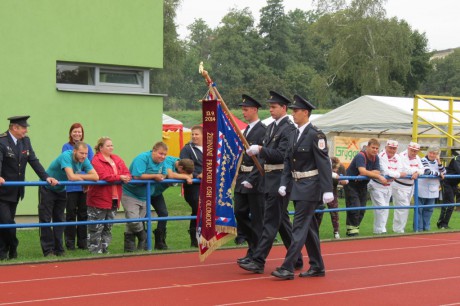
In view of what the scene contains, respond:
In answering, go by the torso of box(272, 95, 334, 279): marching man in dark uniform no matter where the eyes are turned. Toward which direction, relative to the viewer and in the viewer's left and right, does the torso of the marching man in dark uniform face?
facing the viewer and to the left of the viewer

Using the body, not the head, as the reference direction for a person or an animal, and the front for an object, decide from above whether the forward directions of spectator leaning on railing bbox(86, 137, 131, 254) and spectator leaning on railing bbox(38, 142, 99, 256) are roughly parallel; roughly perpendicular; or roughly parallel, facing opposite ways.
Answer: roughly parallel

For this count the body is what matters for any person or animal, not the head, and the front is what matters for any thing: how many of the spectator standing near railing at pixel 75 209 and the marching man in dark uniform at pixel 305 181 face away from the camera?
0

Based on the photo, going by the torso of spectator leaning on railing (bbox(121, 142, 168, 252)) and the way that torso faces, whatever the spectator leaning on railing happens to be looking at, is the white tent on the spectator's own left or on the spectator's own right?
on the spectator's own left

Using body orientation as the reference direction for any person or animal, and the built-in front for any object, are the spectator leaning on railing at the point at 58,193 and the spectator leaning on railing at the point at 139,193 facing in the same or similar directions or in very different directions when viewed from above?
same or similar directions

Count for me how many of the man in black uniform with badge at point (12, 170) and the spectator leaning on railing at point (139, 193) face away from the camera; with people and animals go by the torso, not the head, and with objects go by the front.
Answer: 0

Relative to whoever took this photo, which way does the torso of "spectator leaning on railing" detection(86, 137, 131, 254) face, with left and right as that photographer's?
facing the viewer and to the right of the viewer

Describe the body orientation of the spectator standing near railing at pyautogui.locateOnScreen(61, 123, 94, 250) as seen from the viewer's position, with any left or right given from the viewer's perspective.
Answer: facing the viewer

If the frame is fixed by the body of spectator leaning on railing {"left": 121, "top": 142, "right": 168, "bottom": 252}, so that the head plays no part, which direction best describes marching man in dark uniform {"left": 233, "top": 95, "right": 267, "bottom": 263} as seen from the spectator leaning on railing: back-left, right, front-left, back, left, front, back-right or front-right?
front

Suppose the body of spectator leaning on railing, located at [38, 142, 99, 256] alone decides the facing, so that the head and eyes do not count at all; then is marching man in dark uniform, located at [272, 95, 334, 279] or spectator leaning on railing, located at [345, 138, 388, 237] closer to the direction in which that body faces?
the marching man in dark uniform

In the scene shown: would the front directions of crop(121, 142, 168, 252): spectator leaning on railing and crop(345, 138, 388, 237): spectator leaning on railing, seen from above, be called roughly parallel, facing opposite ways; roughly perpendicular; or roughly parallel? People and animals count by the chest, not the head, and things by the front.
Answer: roughly parallel

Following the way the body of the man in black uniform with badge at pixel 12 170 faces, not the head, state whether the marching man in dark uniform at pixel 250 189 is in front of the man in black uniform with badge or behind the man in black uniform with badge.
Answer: in front

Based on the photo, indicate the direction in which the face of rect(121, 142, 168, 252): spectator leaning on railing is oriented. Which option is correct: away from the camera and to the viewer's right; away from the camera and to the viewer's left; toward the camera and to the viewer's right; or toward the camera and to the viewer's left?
toward the camera and to the viewer's right

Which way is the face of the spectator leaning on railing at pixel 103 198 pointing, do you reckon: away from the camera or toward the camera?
toward the camera
